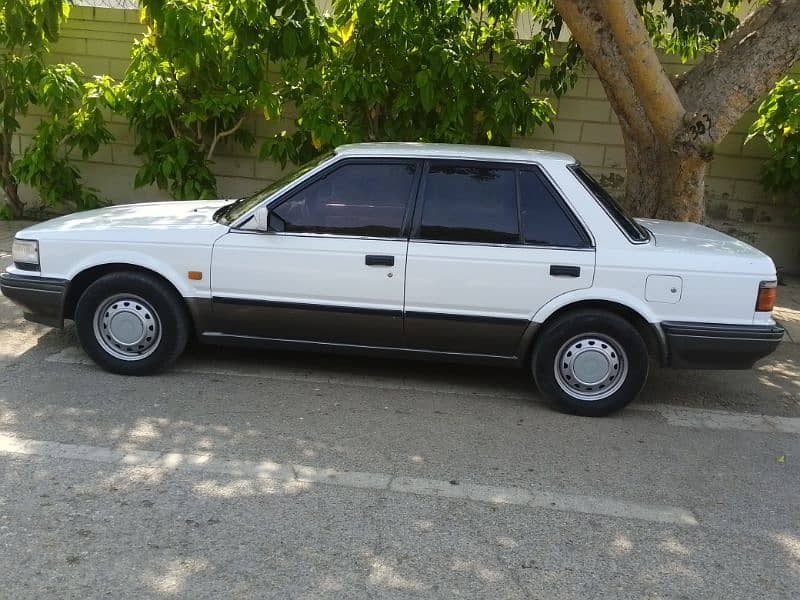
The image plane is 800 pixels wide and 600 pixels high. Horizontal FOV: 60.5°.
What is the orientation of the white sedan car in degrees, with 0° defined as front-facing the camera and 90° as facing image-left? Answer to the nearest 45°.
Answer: approximately 90°

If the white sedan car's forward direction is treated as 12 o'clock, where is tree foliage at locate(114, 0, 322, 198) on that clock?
The tree foliage is roughly at 2 o'clock from the white sedan car.
